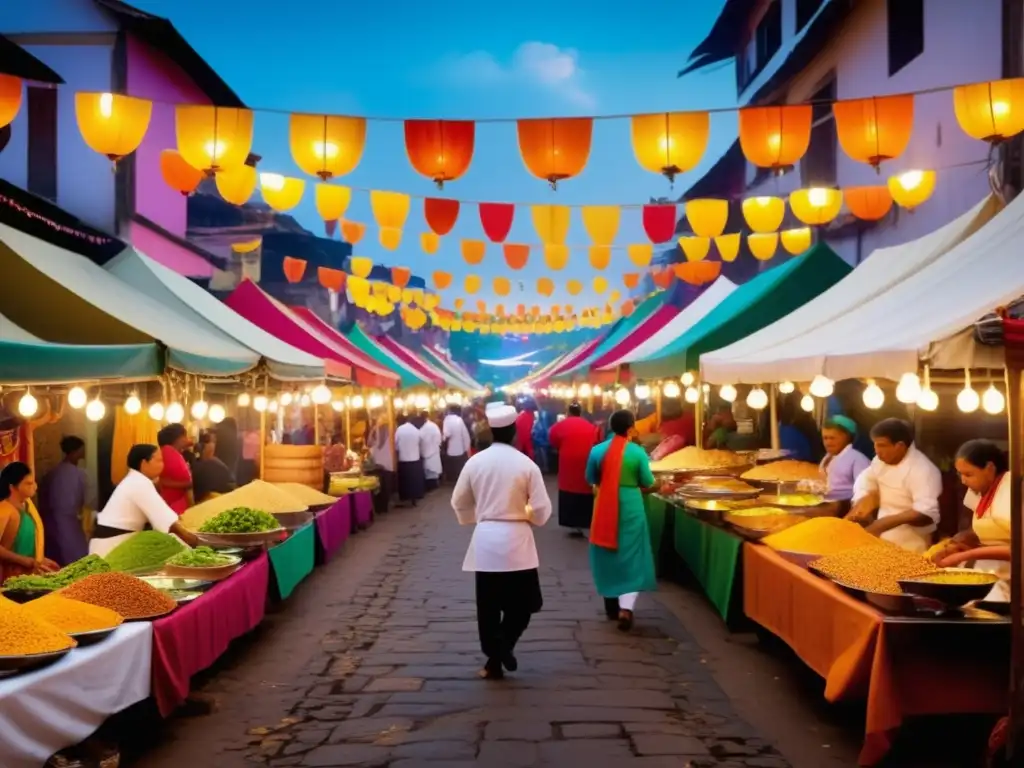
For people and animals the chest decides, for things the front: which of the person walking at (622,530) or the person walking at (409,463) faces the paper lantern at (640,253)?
the person walking at (622,530)

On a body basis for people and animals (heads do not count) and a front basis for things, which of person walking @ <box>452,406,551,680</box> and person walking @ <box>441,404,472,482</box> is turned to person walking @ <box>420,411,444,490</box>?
person walking @ <box>452,406,551,680</box>

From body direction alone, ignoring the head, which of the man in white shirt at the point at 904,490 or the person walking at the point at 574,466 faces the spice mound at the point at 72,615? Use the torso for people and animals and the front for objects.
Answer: the man in white shirt

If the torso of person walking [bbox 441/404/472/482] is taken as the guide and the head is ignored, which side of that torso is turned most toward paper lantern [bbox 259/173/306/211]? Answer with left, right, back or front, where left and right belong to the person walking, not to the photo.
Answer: back

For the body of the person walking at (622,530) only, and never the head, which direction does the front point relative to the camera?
away from the camera

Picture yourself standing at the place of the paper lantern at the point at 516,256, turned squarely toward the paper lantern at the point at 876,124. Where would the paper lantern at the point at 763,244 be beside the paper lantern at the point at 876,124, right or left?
left

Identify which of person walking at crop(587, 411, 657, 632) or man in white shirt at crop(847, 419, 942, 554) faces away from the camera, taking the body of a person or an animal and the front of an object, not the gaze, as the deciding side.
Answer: the person walking

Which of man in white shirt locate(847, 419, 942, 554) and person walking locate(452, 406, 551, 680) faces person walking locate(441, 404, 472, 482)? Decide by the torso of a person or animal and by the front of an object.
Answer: person walking locate(452, 406, 551, 680)

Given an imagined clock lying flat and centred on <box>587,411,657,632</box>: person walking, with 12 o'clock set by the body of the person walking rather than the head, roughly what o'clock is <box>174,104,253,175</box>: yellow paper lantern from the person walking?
The yellow paper lantern is roughly at 9 o'clock from the person walking.

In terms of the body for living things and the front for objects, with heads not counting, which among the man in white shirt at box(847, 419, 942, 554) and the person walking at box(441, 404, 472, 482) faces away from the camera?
the person walking

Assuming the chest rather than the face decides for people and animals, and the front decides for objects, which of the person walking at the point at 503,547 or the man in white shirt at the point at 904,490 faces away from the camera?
the person walking
